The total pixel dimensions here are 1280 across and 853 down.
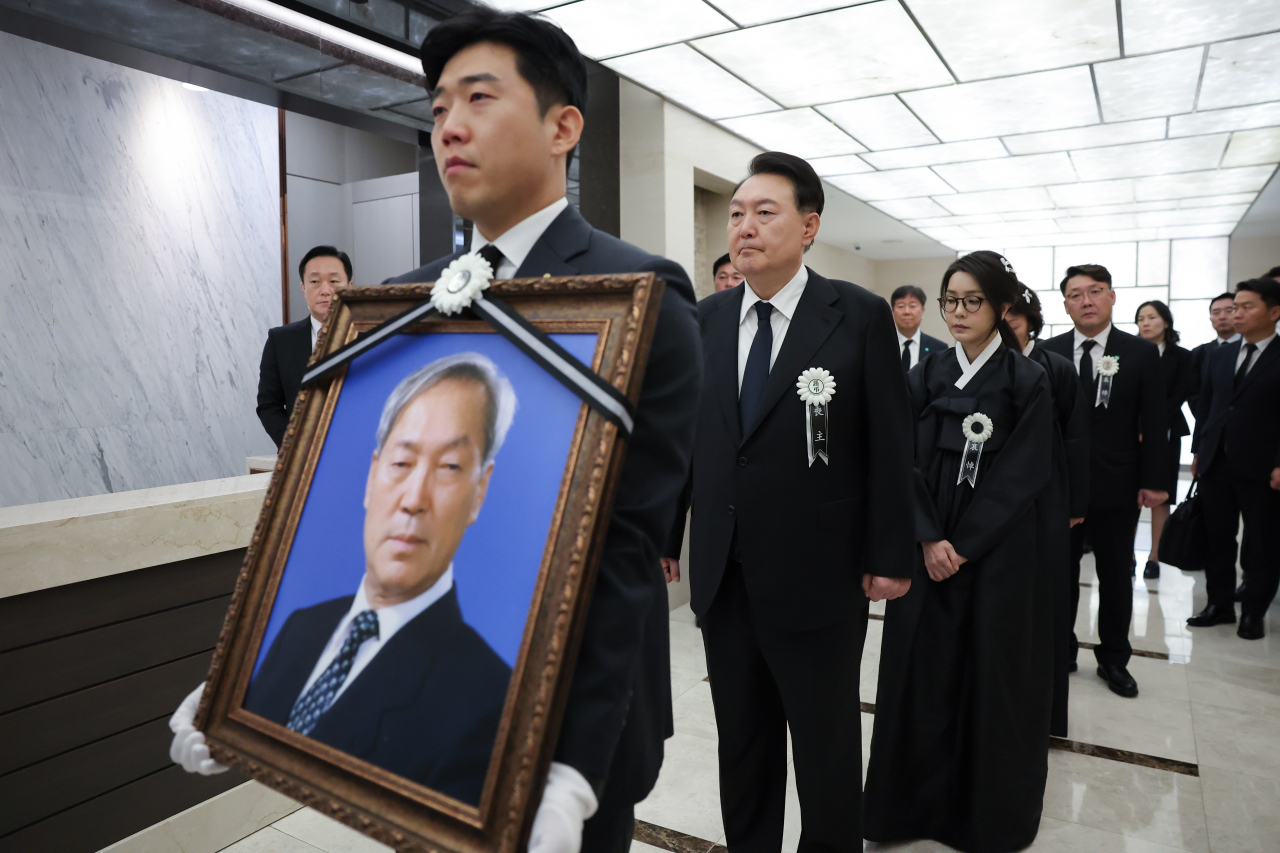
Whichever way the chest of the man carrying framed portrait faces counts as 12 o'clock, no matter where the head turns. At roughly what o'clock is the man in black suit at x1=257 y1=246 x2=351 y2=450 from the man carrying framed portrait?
The man in black suit is roughly at 4 o'clock from the man carrying framed portrait.

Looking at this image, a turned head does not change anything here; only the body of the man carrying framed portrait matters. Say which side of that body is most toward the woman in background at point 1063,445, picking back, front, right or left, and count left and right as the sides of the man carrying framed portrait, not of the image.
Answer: back

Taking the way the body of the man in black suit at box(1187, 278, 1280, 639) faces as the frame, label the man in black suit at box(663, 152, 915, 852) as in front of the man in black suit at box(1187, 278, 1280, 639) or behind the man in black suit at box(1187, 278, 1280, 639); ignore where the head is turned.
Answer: in front

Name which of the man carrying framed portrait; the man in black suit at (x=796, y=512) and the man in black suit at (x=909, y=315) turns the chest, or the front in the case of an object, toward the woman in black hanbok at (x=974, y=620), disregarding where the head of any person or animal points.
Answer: the man in black suit at (x=909, y=315)

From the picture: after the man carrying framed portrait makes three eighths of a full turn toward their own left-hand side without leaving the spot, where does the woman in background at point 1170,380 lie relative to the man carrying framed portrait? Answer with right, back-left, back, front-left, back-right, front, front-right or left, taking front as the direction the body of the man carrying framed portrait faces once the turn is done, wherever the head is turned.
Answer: front-left

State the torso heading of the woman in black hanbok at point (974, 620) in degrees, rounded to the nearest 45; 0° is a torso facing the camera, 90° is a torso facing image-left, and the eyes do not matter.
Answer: approximately 45°

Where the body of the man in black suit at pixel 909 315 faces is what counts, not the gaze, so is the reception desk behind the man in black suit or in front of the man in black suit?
in front

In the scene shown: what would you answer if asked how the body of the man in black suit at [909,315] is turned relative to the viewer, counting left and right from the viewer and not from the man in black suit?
facing the viewer
